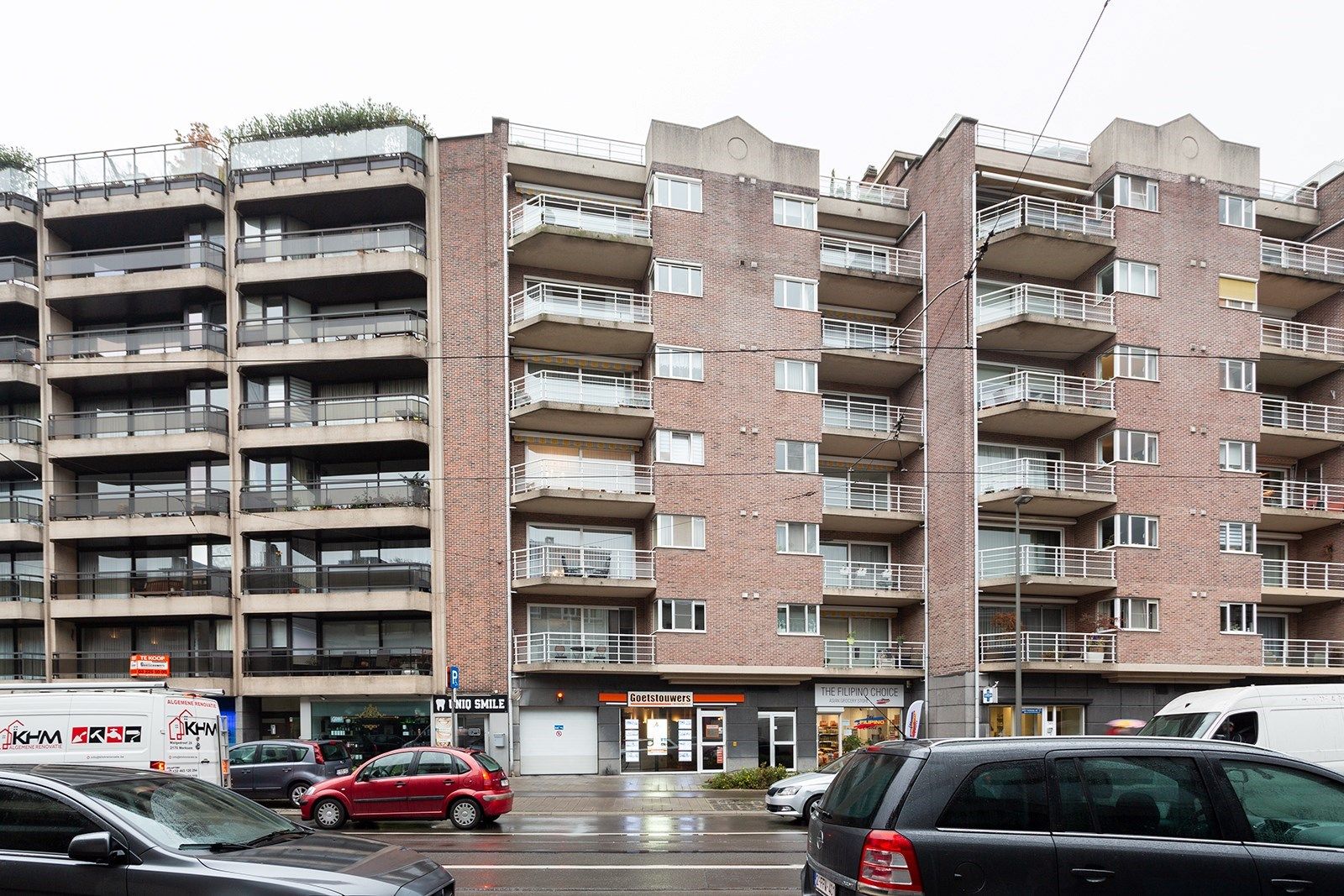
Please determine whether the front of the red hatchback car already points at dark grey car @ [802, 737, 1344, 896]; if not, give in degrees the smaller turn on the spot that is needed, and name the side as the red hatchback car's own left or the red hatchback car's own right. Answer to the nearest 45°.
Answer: approximately 90° to the red hatchback car's own left

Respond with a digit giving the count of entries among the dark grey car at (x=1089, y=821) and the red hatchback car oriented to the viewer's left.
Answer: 1

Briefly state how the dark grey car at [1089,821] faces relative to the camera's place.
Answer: facing away from the viewer and to the right of the viewer

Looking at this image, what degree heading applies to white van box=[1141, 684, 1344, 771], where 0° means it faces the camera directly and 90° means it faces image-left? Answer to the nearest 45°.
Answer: approximately 45°

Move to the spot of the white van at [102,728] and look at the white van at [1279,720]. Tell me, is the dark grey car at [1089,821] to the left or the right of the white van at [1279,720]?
right

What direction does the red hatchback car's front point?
to the viewer's left

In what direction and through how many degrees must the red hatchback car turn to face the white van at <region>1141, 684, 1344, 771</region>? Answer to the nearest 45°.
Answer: approximately 135° to its left

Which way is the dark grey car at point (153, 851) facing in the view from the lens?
facing the viewer and to the right of the viewer

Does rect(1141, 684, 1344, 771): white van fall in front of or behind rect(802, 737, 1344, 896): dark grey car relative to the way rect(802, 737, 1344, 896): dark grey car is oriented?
in front

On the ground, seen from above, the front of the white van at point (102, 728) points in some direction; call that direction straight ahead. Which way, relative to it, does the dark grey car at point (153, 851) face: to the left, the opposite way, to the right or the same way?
the opposite way
